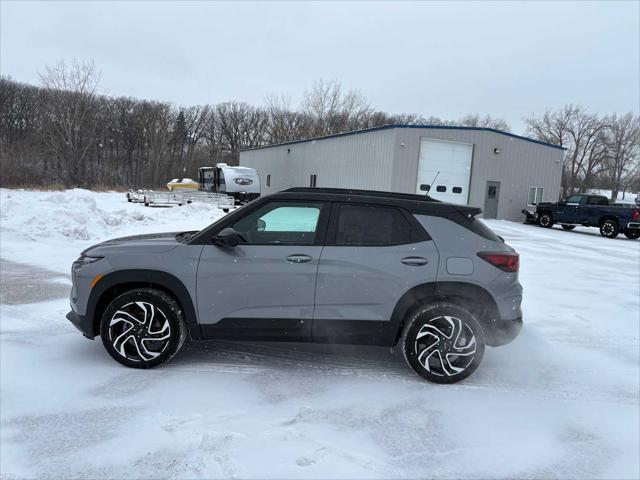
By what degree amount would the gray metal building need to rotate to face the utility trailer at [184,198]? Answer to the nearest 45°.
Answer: approximately 135° to its right

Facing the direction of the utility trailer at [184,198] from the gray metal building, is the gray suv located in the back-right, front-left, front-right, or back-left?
front-left

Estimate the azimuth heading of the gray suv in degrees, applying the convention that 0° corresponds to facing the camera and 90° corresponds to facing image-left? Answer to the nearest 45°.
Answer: approximately 90°

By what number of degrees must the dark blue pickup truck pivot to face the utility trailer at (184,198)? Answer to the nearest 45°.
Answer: approximately 45° to its left

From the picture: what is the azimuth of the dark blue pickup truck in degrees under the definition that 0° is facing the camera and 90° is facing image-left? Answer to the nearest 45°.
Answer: approximately 135°

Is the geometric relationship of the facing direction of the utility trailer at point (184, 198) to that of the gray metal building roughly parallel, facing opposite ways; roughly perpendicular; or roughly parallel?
roughly perpendicular

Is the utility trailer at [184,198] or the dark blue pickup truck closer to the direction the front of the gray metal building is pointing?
the dark blue pickup truck
